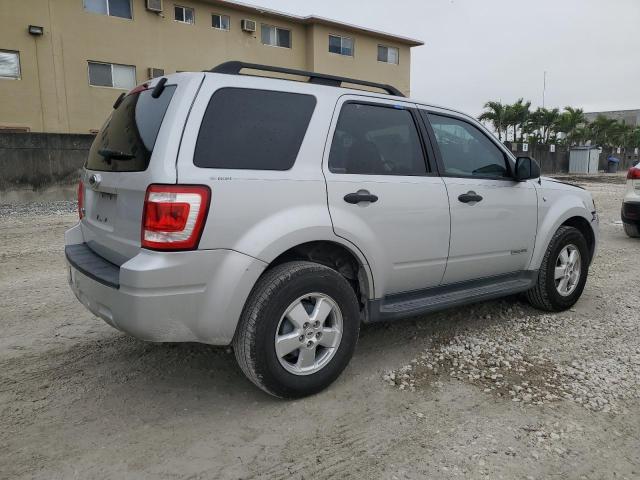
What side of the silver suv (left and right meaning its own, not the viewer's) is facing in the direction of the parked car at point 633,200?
front

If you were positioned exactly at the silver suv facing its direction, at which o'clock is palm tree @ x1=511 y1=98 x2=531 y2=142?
The palm tree is roughly at 11 o'clock from the silver suv.

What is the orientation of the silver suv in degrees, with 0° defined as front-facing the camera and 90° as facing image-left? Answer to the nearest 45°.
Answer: approximately 225°

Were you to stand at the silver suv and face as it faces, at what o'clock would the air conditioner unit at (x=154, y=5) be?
The air conditioner unit is roughly at 10 o'clock from the silver suv.

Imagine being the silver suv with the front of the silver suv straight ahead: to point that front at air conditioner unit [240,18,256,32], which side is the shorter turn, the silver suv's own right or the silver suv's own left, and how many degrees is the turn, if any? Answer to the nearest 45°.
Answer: approximately 45° to the silver suv's own left

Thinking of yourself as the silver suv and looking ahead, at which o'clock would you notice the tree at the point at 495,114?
The tree is roughly at 11 o'clock from the silver suv.

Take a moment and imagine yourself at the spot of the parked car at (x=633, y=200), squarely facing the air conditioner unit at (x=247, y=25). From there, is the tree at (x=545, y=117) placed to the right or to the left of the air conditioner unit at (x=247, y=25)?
right

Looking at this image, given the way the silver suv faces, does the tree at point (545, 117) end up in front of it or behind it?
in front

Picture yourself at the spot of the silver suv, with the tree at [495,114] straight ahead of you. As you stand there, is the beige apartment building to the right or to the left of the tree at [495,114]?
left

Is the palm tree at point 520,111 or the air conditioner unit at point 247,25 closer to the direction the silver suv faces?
the palm tree

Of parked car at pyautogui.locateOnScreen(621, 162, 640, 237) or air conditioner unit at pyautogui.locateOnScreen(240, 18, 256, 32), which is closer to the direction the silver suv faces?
the parked car
